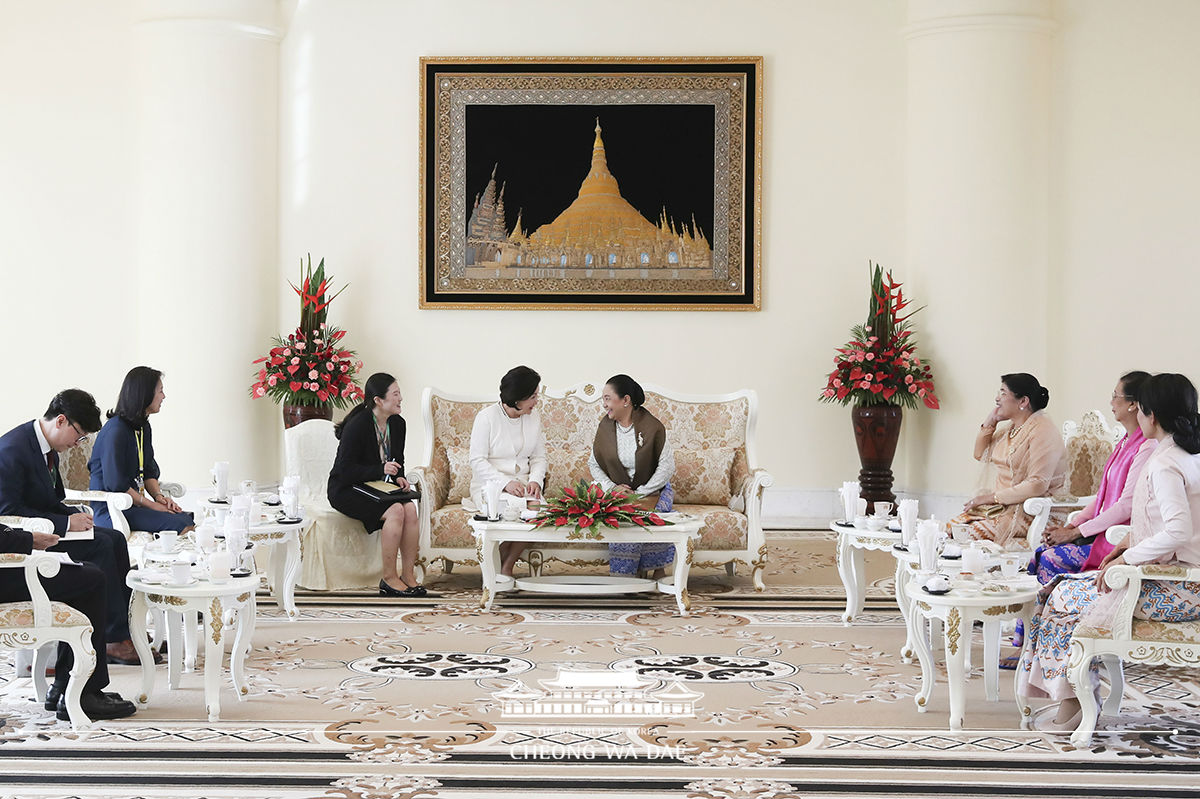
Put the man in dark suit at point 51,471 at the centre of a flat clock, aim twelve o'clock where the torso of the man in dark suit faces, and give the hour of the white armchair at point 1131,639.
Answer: The white armchair is roughly at 1 o'clock from the man in dark suit.

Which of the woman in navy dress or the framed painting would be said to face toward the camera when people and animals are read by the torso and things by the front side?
the framed painting

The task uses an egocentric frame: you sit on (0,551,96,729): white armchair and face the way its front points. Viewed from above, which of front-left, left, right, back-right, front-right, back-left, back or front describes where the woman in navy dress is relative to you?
left

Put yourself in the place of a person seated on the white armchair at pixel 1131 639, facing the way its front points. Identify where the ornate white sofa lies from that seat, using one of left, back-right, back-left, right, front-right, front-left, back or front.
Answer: front-right

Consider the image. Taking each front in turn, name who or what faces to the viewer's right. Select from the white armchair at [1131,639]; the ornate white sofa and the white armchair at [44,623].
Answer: the white armchair at [44,623]

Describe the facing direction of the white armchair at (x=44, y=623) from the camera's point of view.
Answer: facing to the right of the viewer

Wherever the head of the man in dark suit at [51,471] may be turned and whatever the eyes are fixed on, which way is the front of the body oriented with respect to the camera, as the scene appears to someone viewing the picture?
to the viewer's right

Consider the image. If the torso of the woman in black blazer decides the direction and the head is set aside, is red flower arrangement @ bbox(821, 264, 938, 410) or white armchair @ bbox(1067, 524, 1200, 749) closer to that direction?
the white armchair

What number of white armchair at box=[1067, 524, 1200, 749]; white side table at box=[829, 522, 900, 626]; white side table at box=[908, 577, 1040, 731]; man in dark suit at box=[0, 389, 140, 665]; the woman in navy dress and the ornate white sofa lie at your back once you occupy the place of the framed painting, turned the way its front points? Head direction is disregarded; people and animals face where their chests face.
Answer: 0

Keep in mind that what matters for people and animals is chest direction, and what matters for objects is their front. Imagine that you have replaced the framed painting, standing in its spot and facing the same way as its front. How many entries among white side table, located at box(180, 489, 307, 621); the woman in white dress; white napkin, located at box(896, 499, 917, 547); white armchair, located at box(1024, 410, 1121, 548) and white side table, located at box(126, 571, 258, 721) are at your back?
0

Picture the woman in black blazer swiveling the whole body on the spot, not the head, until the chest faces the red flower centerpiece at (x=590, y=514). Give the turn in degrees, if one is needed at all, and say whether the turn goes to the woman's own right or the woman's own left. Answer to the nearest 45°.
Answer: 0° — they already face it

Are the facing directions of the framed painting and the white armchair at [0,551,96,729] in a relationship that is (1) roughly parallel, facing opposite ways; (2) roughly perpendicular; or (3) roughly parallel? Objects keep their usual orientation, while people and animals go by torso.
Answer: roughly perpendicular

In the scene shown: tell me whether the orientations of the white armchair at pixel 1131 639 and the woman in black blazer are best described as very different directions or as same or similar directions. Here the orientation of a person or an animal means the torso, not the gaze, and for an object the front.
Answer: very different directions

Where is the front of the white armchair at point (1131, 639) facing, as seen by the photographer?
facing to the left of the viewer

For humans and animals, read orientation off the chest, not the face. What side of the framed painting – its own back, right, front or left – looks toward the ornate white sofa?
front

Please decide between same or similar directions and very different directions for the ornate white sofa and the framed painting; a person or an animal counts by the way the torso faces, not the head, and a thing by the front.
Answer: same or similar directions
